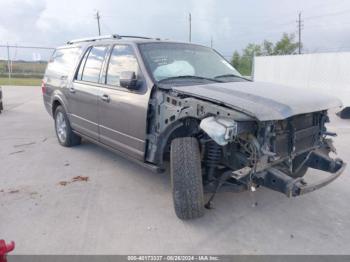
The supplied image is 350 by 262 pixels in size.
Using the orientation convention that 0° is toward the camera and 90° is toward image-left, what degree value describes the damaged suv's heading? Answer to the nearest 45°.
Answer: approximately 315°

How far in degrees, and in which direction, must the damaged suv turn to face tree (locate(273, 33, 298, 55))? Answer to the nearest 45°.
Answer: approximately 135° to its left

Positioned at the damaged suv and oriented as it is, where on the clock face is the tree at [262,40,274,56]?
The tree is roughly at 8 o'clock from the damaged suv.
